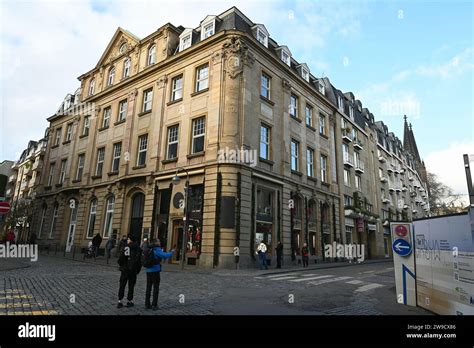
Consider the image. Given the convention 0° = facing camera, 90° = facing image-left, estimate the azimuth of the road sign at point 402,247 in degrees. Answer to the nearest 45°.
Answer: approximately 0°

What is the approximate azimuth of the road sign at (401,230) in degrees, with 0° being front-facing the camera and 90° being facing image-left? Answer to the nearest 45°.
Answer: approximately 0°

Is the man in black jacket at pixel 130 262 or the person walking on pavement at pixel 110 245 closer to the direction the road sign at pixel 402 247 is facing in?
the man in black jacket

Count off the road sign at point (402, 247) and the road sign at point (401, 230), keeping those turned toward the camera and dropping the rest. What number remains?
2

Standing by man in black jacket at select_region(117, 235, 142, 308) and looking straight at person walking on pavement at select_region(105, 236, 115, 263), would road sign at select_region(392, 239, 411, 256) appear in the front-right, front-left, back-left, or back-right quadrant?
back-right

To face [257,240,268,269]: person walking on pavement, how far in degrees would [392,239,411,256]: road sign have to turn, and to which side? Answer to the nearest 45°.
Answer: approximately 135° to its right
